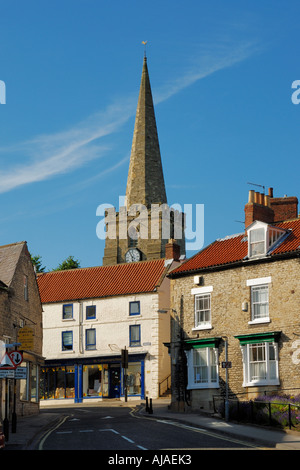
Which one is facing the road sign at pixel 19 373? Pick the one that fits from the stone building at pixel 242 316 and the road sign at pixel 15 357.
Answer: the stone building

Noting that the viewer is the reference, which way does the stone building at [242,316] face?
facing the viewer and to the left of the viewer

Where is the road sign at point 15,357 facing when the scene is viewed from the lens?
facing the viewer

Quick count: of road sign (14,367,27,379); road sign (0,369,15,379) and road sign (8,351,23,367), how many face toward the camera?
3

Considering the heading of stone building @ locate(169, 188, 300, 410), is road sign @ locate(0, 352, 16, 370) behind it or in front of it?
in front

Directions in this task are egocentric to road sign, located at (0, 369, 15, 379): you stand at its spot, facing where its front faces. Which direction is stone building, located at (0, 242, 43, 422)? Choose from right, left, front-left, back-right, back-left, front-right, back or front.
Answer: back

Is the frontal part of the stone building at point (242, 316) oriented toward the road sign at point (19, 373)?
yes

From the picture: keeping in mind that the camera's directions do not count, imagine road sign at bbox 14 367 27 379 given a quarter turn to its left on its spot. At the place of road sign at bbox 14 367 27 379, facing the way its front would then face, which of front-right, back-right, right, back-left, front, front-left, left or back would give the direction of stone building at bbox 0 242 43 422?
left

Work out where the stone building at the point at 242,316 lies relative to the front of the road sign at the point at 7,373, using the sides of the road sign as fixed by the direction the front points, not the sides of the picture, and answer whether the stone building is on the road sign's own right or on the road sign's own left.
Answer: on the road sign's own left

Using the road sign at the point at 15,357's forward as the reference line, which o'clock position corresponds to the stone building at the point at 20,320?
The stone building is roughly at 6 o'clock from the road sign.

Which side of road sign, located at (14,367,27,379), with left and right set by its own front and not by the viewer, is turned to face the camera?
front
